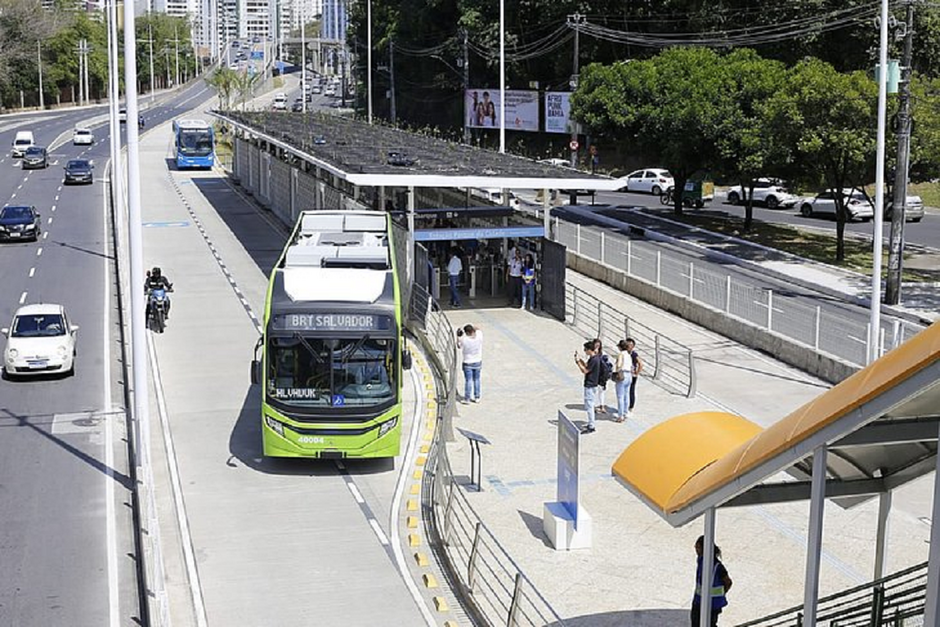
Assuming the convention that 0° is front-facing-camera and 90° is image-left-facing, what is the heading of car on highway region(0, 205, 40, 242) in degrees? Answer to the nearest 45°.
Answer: approximately 0°

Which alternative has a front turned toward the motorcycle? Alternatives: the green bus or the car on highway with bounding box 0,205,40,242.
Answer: the car on highway

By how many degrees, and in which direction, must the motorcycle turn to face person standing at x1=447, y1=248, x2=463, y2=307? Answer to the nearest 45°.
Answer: approximately 90° to its left

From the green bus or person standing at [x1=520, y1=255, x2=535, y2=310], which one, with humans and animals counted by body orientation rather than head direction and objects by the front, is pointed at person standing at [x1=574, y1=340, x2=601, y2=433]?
person standing at [x1=520, y1=255, x2=535, y2=310]

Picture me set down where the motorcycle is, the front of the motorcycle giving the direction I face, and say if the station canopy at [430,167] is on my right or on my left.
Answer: on my left

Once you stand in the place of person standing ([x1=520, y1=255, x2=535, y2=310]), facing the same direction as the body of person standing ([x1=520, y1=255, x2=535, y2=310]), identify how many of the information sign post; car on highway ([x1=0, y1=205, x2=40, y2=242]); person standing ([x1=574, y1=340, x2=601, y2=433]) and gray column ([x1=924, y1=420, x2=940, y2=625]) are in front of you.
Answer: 3

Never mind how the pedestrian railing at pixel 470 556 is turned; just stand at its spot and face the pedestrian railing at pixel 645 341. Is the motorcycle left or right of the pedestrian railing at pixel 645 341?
left
